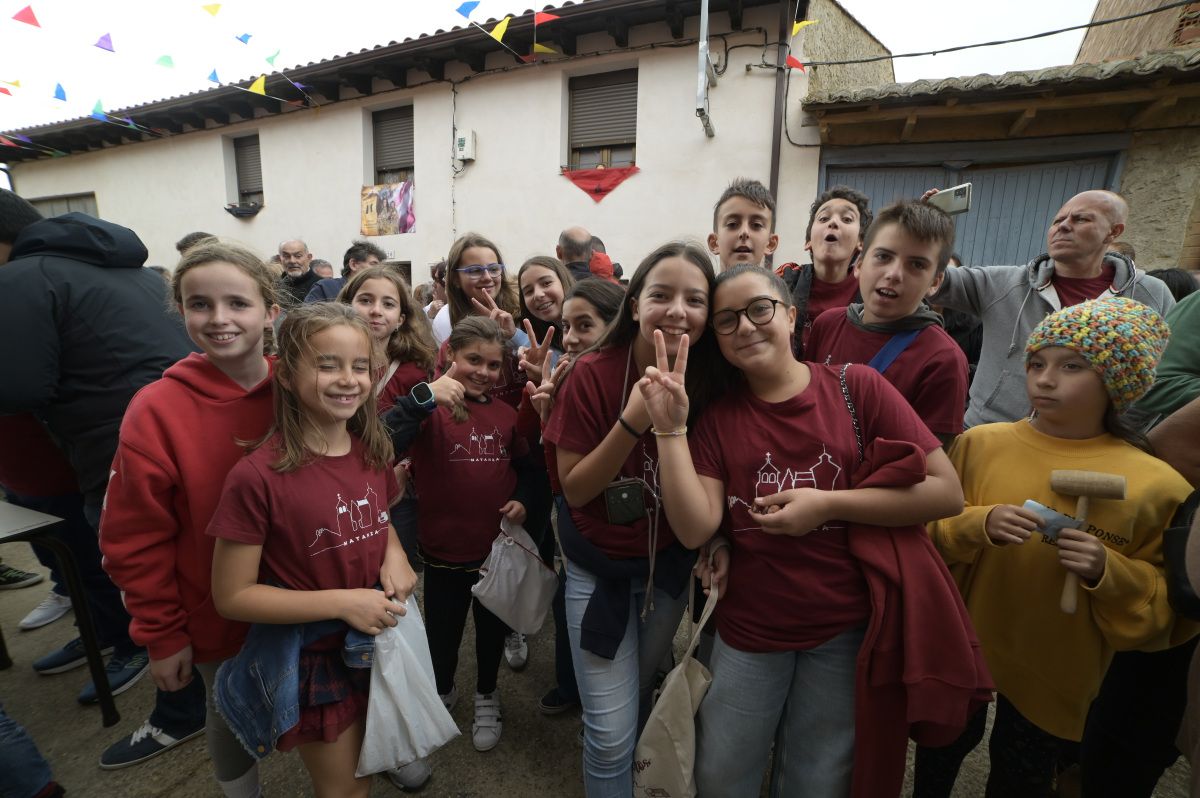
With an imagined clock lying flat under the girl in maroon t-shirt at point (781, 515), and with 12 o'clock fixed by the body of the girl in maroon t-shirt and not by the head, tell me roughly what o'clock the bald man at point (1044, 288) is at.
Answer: The bald man is roughly at 7 o'clock from the girl in maroon t-shirt.

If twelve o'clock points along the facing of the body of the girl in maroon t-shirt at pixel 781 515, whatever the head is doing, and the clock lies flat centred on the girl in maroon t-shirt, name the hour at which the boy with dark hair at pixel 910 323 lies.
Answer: The boy with dark hair is roughly at 7 o'clock from the girl in maroon t-shirt.

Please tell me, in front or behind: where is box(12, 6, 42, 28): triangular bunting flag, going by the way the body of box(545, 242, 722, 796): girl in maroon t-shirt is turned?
behind

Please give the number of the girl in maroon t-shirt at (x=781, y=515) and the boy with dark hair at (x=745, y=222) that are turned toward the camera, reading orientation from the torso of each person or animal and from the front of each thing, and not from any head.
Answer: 2

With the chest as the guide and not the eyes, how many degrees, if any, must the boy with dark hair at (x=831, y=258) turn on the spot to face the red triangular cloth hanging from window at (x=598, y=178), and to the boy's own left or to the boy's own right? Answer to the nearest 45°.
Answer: approximately 135° to the boy's own right

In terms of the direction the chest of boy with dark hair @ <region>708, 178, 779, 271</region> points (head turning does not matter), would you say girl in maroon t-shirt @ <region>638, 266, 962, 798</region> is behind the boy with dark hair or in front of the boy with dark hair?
in front

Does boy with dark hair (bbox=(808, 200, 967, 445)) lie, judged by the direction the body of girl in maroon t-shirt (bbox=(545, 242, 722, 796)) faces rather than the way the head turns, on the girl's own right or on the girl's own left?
on the girl's own left

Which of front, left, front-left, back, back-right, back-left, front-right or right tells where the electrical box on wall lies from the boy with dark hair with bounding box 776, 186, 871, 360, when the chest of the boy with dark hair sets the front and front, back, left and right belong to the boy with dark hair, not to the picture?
back-right
